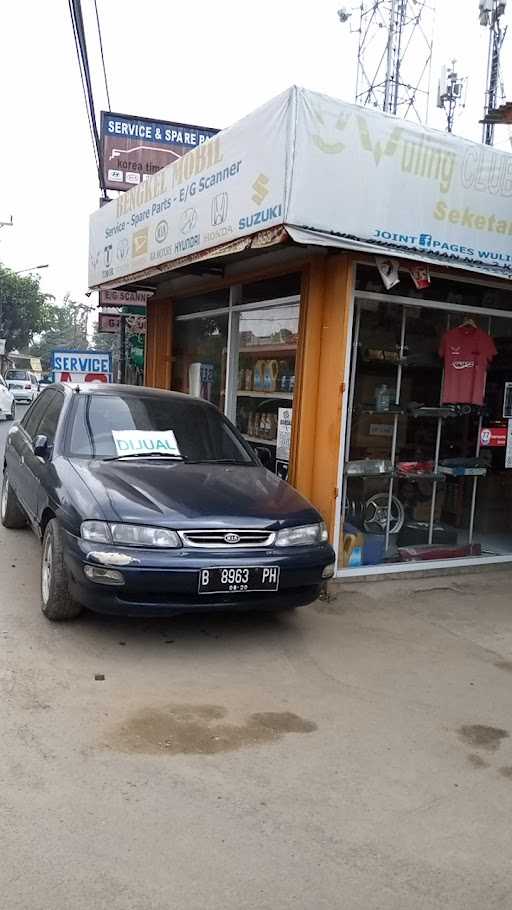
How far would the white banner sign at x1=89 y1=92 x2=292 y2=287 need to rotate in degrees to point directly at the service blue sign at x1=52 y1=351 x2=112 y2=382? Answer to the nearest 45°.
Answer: approximately 135° to its right

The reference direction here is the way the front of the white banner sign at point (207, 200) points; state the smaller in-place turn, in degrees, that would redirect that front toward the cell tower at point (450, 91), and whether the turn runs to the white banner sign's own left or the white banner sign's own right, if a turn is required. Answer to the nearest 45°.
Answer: approximately 180°

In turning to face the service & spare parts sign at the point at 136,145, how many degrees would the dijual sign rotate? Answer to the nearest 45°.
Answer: approximately 180°

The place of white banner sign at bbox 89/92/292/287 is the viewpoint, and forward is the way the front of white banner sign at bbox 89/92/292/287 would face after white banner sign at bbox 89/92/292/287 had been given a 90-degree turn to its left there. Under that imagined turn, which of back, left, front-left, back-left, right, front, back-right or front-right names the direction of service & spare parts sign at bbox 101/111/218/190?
back-left

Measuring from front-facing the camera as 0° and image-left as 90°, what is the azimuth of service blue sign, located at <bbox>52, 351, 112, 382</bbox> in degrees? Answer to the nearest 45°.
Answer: approximately 0°

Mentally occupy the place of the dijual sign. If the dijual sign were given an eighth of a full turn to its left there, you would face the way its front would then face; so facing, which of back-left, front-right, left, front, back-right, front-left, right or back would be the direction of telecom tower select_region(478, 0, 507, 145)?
left

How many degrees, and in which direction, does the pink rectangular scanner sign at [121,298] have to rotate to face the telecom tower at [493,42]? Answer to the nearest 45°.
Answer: approximately 135° to its left

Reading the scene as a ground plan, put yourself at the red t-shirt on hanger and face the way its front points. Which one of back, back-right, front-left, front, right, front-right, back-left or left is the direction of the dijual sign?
front-right
